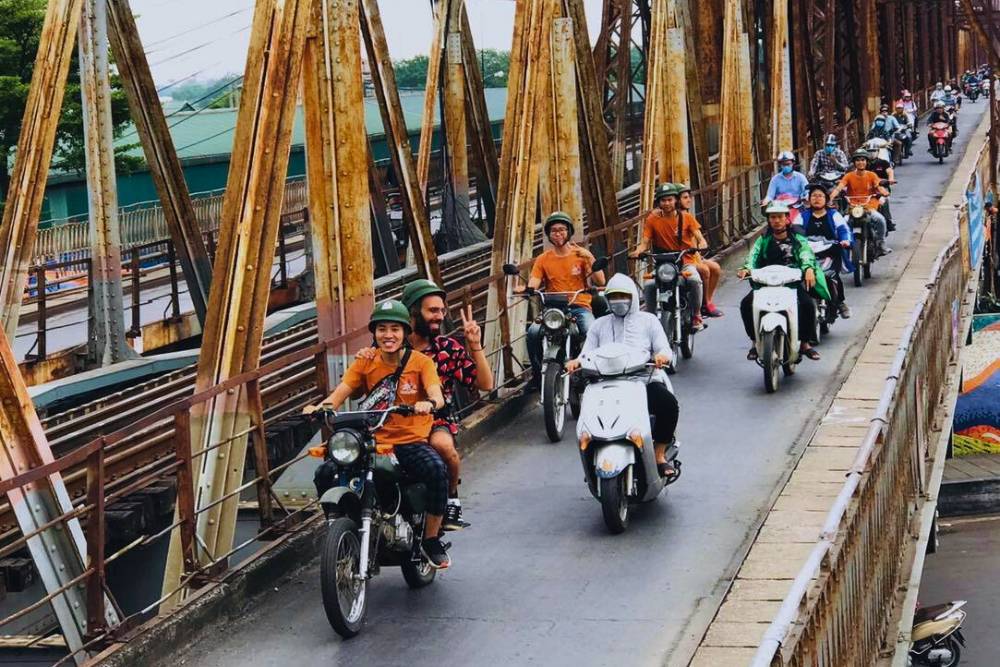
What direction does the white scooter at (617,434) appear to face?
toward the camera

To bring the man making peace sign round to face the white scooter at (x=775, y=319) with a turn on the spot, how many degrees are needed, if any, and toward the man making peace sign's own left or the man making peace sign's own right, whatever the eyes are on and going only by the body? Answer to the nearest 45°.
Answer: approximately 135° to the man making peace sign's own left

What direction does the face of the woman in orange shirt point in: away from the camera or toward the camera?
toward the camera

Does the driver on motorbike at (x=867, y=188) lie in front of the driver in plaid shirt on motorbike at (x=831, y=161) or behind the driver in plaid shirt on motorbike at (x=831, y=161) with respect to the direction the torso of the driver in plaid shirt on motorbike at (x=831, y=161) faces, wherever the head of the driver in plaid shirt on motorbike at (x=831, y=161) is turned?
in front

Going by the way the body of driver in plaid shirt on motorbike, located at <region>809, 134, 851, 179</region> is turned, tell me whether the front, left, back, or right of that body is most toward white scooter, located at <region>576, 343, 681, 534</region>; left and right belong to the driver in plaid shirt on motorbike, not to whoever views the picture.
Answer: front

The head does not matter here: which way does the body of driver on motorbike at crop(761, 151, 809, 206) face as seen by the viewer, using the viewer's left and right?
facing the viewer

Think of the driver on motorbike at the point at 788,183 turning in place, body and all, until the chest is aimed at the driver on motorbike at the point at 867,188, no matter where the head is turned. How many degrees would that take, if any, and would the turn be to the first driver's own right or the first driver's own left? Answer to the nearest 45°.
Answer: approximately 135° to the first driver's own left

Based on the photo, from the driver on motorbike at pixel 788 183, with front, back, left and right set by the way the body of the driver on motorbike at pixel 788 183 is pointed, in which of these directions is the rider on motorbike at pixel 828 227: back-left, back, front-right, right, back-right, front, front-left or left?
front

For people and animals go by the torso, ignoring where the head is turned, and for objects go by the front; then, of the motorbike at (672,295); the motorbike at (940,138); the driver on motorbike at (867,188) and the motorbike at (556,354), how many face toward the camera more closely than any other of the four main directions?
4

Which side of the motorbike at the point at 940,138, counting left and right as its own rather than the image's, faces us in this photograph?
front

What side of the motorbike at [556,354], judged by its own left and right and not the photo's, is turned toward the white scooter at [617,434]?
front

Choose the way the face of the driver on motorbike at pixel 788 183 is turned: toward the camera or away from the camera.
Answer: toward the camera
